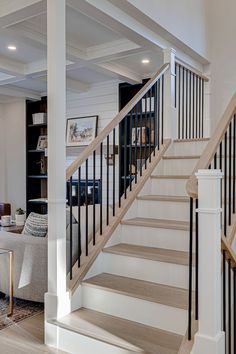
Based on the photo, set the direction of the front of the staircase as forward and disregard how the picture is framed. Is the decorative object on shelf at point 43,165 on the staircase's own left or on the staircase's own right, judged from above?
on the staircase's own right

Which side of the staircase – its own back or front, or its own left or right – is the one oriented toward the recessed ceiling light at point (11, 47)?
right

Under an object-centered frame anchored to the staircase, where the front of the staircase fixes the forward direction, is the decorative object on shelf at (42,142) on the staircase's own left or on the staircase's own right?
on the staircase's own right

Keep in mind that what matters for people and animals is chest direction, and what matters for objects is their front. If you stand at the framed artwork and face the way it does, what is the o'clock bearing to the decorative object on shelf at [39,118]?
The decorative object on shelf is roughly at 3 o'clock from the framed artwork.

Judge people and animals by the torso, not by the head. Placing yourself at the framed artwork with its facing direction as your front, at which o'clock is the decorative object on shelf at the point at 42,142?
The decorative object on shelf is roughly at 3 o'clock from the framed artwork.

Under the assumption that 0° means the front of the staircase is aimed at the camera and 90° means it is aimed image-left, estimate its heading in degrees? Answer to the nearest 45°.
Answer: approximately 45°

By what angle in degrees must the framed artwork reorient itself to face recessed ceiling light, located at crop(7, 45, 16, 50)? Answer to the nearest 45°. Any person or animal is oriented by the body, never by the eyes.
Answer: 0° — it already faces it

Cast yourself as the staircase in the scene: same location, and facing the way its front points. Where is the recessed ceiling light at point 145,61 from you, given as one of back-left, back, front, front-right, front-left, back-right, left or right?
back-right

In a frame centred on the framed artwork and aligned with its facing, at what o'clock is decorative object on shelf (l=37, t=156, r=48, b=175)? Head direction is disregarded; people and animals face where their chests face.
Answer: The decorative object on shelf is roughly at 3 o'clock from the framed artwork.

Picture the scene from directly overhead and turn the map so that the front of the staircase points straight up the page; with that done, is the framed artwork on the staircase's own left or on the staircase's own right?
on the staircase's own right

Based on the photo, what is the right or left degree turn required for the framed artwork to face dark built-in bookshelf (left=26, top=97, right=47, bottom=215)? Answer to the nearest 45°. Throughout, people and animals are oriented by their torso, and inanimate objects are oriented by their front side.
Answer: approximately 90° to its right

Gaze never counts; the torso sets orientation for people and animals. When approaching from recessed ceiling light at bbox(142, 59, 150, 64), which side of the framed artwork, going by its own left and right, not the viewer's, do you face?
left
